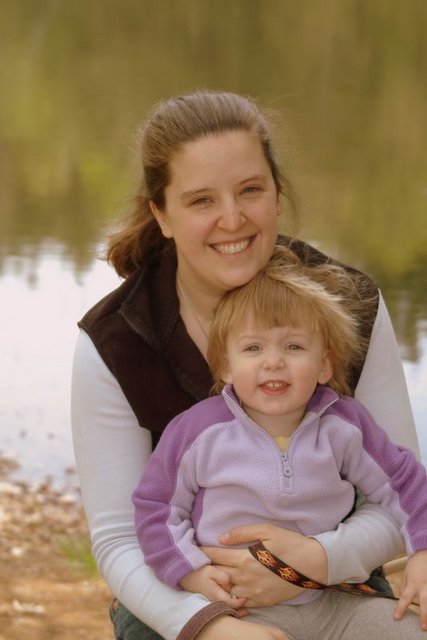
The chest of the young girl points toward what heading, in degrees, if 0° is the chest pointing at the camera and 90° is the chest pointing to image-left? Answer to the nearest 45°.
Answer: approximately 0°

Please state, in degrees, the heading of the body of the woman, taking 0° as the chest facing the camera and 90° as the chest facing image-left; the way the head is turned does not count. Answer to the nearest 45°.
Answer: approximately 0°
